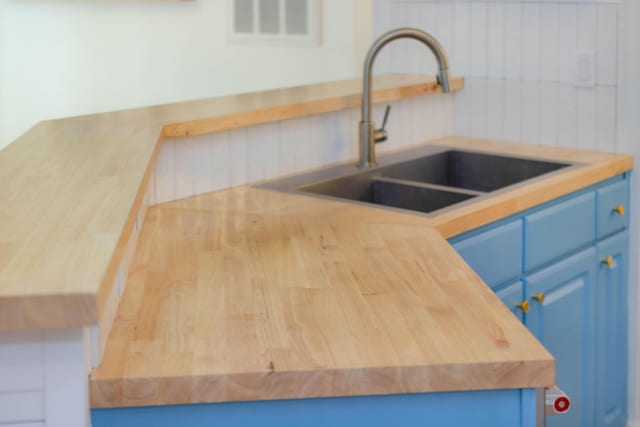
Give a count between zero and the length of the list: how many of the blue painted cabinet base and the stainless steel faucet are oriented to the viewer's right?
1

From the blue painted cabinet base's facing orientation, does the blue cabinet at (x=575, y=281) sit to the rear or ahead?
to the rear

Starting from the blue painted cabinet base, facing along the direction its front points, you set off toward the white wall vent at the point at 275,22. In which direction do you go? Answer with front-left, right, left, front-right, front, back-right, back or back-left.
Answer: back

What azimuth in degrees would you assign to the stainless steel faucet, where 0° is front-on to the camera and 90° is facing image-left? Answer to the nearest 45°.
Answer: approximately 270°

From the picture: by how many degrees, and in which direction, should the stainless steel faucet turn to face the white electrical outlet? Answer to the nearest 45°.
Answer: approximately 45° to its left

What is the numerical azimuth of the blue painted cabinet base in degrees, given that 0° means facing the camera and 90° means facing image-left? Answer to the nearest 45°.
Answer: approximately 0°

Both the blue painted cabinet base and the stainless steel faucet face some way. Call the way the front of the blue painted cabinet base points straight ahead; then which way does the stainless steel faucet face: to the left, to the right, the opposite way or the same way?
to the left

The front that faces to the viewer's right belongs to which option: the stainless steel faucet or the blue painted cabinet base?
the stainless steel faucet

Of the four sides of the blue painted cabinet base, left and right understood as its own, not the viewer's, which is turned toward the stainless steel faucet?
back
